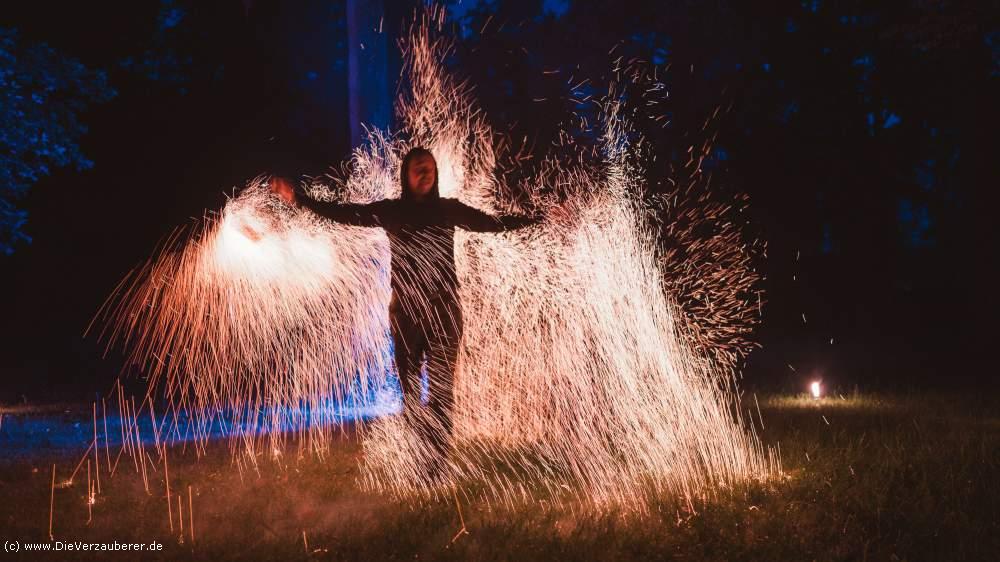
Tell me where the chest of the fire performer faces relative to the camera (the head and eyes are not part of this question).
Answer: toward the camera

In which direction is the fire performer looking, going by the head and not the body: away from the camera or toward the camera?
toward the camera

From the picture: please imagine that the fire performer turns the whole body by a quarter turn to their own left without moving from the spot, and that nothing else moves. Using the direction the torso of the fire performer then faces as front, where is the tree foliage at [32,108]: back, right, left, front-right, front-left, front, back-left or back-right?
back-left
